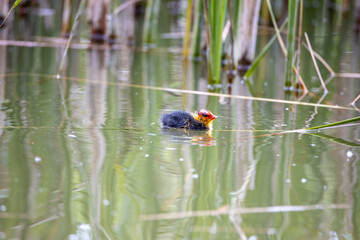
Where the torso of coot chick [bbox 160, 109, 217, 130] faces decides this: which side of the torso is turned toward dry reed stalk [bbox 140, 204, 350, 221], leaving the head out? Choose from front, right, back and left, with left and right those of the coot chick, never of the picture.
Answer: right

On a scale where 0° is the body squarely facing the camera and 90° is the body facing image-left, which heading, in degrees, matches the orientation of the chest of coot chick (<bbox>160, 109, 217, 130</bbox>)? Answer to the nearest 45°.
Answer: approximately 270°
